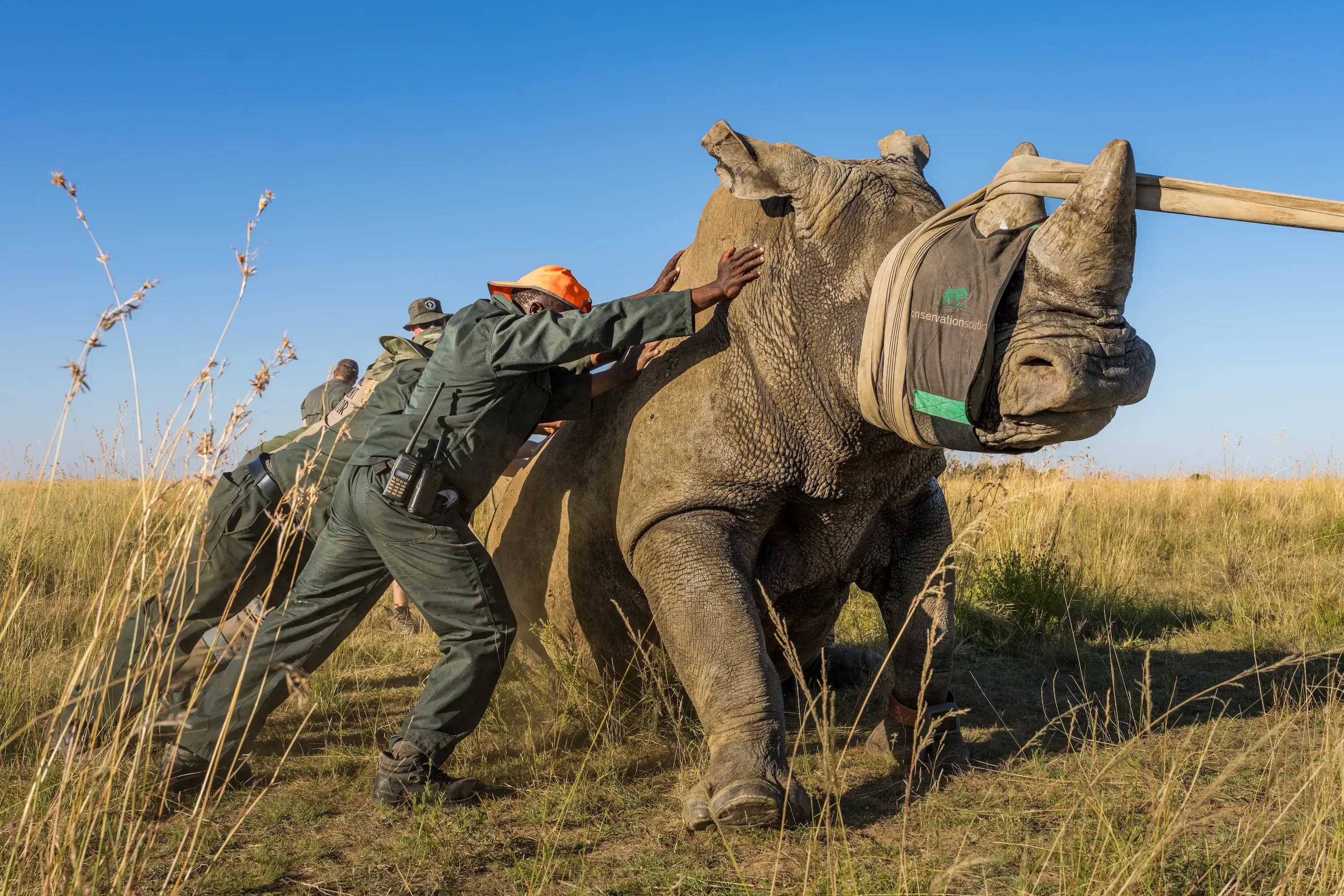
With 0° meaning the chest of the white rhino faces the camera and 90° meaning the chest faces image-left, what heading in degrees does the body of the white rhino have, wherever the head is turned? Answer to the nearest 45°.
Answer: approximately 315°

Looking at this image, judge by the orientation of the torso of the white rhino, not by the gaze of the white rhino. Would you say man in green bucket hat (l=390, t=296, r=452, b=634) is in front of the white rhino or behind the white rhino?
behind

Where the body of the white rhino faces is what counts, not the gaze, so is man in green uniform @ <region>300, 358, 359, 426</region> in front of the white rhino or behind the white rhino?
behind

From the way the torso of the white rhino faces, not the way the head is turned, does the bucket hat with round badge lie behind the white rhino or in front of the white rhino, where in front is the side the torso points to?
behind

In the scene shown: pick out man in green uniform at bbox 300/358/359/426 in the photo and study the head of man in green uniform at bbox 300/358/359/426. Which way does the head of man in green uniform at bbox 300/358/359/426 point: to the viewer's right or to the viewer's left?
to the viewer's right

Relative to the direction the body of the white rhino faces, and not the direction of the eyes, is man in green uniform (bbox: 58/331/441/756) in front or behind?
behind

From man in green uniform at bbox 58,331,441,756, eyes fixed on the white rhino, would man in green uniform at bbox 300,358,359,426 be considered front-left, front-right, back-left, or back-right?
back-left
